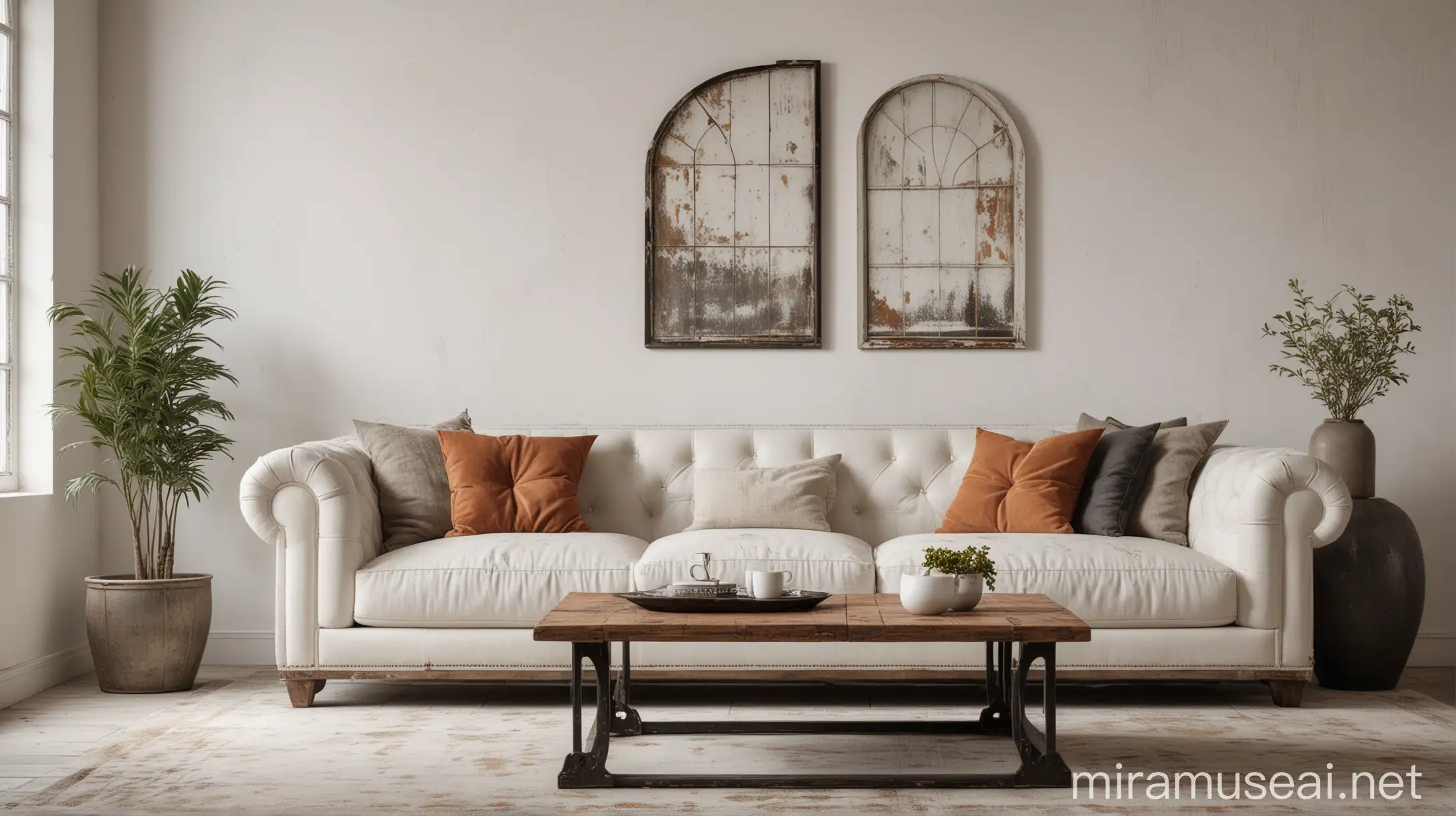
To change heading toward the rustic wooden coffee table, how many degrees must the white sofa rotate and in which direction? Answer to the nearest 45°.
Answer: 0° — it already faces it

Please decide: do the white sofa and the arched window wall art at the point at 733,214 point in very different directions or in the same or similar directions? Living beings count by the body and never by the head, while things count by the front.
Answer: same or similar directions

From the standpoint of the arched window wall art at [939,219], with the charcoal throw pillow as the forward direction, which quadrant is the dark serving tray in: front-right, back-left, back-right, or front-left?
front-right

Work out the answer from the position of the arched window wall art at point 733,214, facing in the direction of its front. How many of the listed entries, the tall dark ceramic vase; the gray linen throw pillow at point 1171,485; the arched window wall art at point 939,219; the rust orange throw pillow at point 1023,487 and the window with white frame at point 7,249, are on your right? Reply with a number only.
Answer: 1

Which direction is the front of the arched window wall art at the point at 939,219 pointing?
toward the camera

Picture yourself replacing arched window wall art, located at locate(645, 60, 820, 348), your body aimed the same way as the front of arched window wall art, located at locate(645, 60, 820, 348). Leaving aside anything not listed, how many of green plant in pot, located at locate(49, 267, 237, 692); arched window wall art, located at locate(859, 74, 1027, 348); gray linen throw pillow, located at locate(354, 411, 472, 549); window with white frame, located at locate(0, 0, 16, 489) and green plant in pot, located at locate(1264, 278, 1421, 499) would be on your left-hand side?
2

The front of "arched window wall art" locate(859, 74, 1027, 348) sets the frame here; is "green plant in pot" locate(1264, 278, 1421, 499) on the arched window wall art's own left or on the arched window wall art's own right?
on the arched window wall art's own left

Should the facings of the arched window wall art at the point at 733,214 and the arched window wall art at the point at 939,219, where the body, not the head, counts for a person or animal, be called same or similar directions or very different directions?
same or similar directions

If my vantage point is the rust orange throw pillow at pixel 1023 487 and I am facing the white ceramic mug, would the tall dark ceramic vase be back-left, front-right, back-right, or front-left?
back-left

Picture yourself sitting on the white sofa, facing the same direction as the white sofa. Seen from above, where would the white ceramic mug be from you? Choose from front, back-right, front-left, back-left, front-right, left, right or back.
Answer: front

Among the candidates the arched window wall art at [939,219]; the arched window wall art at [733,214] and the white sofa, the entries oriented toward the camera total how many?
3

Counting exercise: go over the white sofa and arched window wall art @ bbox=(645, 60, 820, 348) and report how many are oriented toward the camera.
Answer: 2

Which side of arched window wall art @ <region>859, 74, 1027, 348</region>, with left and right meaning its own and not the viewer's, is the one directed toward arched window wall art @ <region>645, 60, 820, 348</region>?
right

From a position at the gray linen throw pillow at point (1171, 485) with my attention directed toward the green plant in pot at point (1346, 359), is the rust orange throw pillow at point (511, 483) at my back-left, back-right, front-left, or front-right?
back-left

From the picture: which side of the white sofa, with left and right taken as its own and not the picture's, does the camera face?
front

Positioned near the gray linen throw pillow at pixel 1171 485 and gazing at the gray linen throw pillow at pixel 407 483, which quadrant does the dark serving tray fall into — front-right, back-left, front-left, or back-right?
front-left

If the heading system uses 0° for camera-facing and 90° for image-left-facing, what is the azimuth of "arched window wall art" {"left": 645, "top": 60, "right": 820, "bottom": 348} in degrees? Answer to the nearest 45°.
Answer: approximately 0°

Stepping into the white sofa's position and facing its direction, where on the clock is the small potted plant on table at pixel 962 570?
The small potted plant on table is roughly at 11 o'clock from the white sofa.
